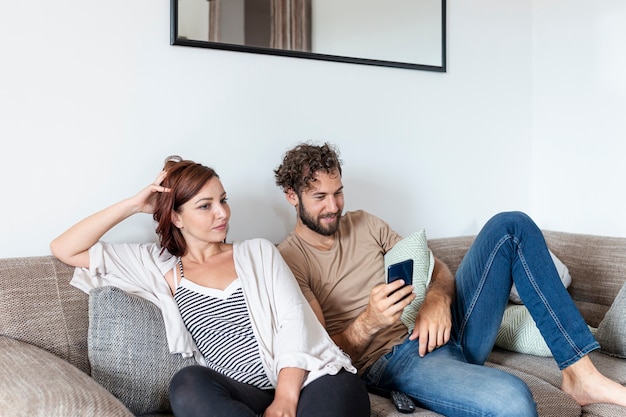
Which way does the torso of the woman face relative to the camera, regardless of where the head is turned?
toward the camera

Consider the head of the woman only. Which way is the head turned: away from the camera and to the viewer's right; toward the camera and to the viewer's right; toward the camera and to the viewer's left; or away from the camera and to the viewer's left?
toward the camera and to the viewer's right

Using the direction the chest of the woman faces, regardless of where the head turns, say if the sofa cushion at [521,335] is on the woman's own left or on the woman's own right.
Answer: on the woman's own left

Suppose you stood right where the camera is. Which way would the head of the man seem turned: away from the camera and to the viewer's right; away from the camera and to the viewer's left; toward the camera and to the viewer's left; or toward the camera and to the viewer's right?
toward the camera and to the viewer's right

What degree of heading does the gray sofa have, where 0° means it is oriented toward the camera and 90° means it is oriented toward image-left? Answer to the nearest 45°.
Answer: approximately 0°

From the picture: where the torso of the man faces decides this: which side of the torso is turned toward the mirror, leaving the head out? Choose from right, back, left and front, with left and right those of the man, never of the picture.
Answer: back

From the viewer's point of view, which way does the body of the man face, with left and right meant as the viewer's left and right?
facing the viewer and to the right of the viewer

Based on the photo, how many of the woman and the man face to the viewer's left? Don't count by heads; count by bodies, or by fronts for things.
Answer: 0
